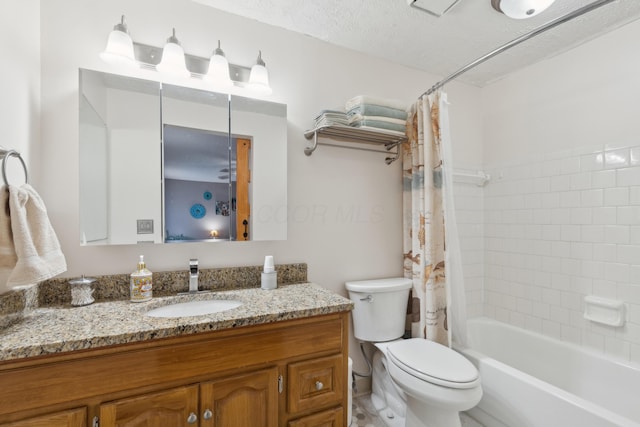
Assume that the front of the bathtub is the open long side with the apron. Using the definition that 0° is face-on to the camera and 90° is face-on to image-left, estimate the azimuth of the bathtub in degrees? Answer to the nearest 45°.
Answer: approximately 45°

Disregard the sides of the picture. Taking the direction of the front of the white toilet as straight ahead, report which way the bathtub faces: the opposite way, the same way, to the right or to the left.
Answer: to the right

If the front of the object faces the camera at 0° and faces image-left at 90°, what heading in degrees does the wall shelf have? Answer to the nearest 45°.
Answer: approximately 315°

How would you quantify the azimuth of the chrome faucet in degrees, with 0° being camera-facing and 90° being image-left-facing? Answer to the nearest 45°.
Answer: approximately 0°
